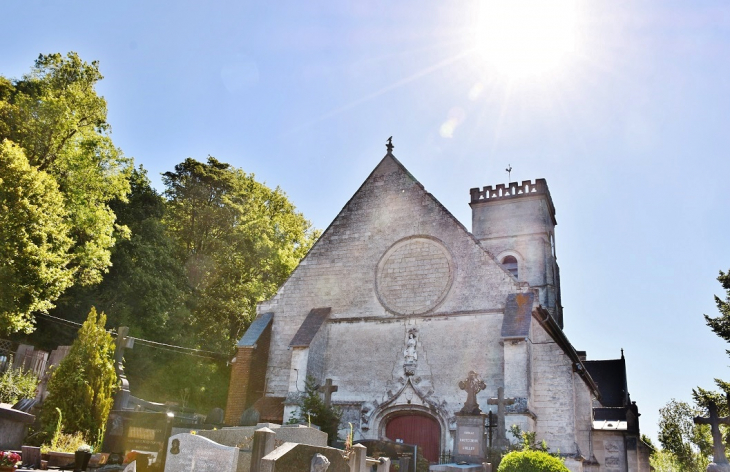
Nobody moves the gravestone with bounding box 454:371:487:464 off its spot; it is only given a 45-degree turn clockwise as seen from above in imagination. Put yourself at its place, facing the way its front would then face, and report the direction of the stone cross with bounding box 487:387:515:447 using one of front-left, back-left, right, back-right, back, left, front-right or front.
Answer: back

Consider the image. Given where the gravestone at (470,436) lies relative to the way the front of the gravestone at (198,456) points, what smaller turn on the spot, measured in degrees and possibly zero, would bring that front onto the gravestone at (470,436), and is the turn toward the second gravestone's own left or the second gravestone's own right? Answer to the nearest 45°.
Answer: approximately 135° to the second gravestone's own left

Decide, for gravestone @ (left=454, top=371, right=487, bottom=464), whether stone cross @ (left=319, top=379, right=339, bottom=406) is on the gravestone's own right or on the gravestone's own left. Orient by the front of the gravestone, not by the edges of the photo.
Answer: on the gravestone's own right

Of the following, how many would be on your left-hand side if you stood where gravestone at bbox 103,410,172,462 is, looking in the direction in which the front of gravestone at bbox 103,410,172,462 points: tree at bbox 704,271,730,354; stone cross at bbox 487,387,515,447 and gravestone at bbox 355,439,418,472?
3

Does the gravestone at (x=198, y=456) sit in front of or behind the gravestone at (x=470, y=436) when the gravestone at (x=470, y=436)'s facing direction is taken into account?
in front

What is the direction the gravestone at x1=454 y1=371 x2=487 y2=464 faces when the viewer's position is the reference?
facing the viewer

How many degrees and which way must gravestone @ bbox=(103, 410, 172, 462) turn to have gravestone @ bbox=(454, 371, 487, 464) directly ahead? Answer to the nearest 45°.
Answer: approximately 90° to its left

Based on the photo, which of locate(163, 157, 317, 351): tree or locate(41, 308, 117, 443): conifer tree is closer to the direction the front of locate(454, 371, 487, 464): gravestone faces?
the conifer tree

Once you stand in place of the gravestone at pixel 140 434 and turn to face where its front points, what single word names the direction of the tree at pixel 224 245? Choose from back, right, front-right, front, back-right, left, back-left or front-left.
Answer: back

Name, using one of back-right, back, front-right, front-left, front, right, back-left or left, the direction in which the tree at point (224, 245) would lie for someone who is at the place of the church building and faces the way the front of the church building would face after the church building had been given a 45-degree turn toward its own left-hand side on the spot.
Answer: back

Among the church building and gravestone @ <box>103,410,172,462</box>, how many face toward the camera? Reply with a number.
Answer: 2

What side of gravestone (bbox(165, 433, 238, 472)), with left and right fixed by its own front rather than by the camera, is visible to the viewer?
front

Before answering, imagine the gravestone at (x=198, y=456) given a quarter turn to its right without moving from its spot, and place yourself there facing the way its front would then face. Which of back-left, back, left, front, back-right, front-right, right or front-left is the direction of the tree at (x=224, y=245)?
right

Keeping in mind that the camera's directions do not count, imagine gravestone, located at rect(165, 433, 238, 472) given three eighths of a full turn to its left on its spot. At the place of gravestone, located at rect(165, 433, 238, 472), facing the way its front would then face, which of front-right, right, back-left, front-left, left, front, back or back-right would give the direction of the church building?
front

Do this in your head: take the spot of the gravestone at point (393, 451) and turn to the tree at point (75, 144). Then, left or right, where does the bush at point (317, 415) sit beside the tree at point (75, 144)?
right
